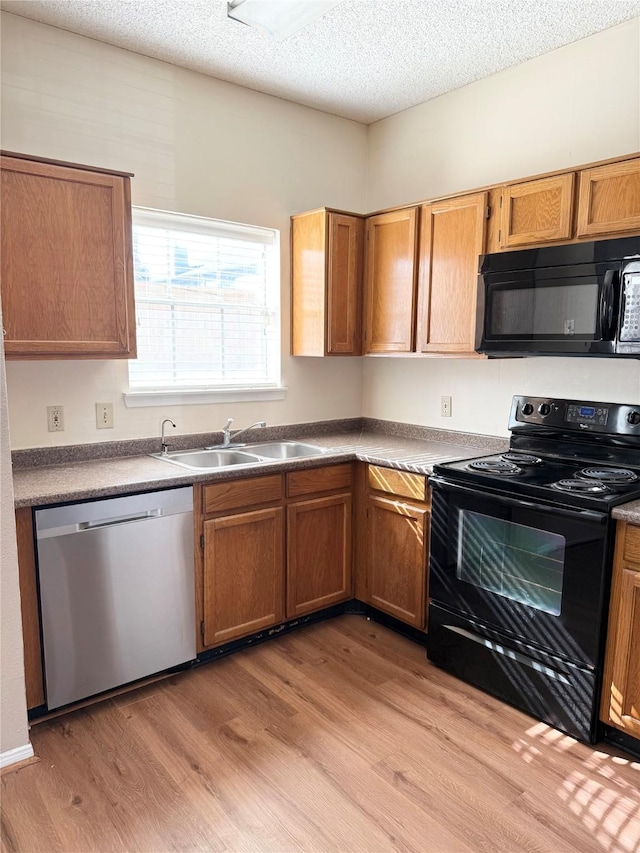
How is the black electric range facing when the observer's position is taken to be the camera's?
facing the viewer and to the left of the viewer

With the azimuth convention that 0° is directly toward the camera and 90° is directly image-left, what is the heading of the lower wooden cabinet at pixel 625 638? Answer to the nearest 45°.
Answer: approximately 45°

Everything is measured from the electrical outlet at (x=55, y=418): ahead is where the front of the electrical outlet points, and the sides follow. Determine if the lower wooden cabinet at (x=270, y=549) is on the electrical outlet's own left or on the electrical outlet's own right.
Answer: on the electrical outlet's own left

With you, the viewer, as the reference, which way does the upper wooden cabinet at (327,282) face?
facing the viewer and to the right of the viewer

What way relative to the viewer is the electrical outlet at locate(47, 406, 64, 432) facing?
toward the camera

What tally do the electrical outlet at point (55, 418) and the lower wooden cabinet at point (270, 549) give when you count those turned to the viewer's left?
0

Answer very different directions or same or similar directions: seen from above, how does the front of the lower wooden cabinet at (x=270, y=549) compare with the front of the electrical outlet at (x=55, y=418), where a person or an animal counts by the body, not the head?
same or similar directions

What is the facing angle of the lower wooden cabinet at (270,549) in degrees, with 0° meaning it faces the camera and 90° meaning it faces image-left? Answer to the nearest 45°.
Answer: approximately 315°

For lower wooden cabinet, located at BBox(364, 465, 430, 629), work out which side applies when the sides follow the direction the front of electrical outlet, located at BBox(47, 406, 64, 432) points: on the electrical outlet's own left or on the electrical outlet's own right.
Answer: on the electrical outlet's own left

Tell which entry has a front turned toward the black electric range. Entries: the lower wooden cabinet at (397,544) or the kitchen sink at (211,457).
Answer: the kitchen sink

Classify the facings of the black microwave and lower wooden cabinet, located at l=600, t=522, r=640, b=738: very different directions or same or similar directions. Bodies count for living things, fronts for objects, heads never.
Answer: same or similar directions

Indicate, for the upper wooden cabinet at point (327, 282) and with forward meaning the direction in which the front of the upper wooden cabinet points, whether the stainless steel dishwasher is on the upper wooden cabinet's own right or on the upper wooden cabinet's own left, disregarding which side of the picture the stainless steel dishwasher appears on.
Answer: on the upper wooden cabinet's own right
